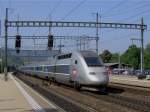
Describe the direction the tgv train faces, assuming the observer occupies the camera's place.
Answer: facing the viewer and to the right of the viewer
